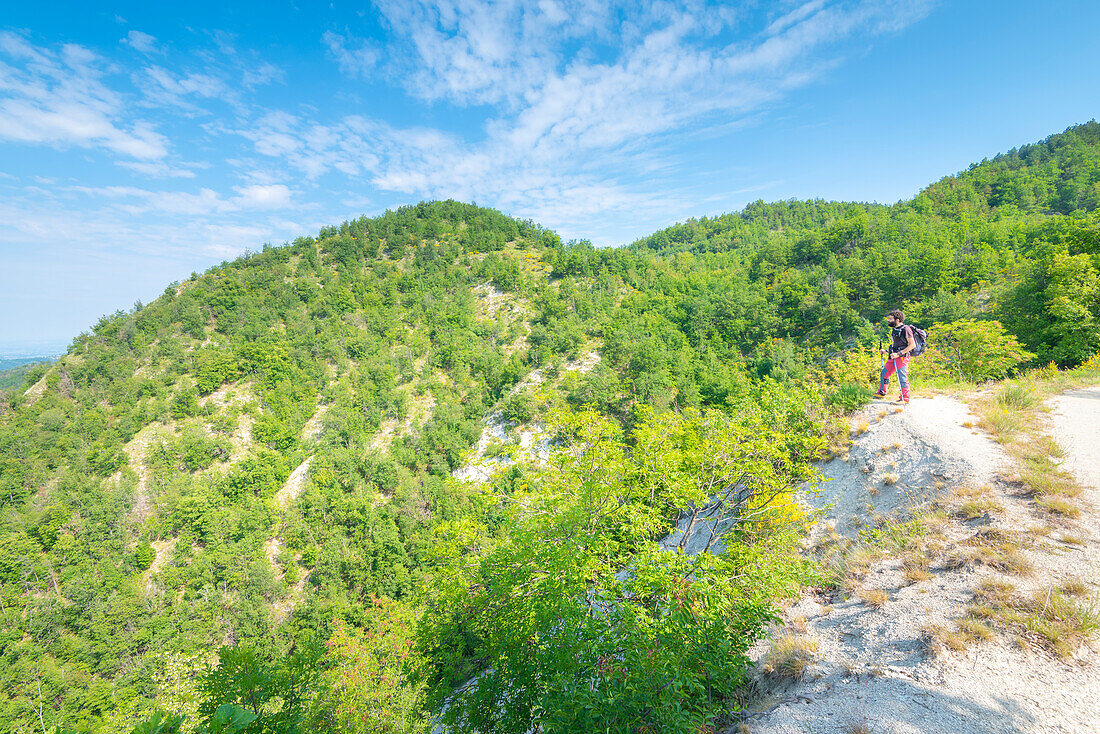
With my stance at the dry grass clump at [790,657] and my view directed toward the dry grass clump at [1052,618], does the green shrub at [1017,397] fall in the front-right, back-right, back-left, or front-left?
front-left

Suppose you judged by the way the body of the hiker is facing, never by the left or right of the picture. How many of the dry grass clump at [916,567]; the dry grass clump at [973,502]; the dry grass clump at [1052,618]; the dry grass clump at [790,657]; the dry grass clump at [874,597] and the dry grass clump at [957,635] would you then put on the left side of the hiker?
6

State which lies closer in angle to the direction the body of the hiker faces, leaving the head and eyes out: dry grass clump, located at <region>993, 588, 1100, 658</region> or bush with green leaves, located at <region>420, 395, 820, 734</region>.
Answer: the bush with green leaves

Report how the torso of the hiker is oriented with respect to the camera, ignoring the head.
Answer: to the viewer's left

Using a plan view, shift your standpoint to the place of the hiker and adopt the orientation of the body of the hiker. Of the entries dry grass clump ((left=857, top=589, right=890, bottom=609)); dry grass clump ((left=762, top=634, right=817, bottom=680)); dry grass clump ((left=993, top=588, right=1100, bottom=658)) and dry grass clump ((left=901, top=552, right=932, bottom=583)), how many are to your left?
4

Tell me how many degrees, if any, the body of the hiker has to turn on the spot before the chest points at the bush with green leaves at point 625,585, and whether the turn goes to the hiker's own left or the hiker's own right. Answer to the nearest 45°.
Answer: approximately 45° to the hiker's own left

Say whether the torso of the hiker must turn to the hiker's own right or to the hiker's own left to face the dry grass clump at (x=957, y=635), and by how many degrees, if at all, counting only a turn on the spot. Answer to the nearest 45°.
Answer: approximately 90° to the hiker's own left

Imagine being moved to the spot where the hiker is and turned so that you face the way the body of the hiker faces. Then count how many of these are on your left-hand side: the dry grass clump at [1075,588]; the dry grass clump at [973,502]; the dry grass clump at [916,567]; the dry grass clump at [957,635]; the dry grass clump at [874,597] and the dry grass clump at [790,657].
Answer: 6

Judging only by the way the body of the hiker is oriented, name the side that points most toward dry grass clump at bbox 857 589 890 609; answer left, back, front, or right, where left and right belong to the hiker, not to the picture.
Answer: left

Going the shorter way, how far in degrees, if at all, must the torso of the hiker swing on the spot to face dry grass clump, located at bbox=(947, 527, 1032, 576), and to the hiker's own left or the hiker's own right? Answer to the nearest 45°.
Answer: approximately 90° to the hiker's own left

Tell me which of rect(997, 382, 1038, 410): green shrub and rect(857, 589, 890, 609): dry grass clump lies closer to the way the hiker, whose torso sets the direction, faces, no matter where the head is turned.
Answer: the dry grass clump

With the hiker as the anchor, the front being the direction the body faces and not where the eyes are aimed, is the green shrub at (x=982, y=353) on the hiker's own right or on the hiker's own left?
on the hiker's own right

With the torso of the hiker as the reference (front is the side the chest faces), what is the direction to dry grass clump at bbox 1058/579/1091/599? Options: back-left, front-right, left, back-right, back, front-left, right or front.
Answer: left

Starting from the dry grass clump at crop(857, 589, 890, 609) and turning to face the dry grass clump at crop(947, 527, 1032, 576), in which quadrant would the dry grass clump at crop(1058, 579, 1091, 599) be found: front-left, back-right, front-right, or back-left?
front-right

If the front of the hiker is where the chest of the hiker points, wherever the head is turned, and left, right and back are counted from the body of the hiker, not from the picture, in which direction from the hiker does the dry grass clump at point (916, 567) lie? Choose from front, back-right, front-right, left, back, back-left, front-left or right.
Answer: left
